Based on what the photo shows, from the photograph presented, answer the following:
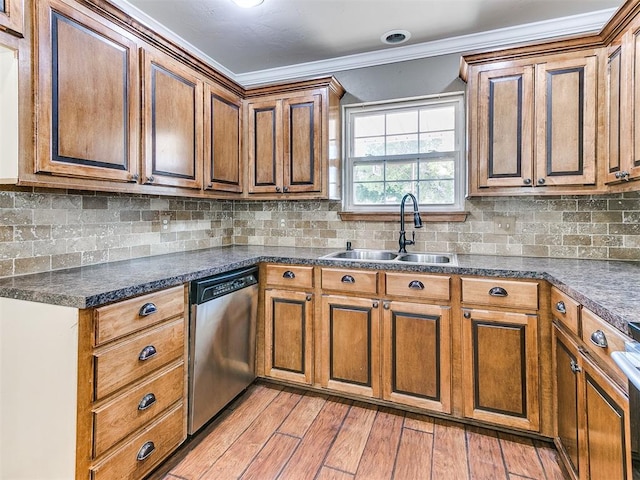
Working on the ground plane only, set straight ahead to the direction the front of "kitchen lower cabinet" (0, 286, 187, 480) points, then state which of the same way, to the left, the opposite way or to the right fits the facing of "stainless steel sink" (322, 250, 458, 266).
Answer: to the right

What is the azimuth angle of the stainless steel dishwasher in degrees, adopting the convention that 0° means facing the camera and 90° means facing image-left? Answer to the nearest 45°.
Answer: approximately 315°

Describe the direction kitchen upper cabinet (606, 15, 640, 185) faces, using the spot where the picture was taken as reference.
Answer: facing to the left of the viewer

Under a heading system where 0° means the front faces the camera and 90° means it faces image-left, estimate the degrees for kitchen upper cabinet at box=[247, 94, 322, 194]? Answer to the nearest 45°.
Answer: approximately 45°

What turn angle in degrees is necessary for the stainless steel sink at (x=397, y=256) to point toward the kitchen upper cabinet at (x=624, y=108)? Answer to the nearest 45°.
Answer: approximately 45° to its left

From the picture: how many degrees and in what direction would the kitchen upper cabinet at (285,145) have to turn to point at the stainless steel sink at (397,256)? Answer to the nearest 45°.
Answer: approximately 135° to its left
